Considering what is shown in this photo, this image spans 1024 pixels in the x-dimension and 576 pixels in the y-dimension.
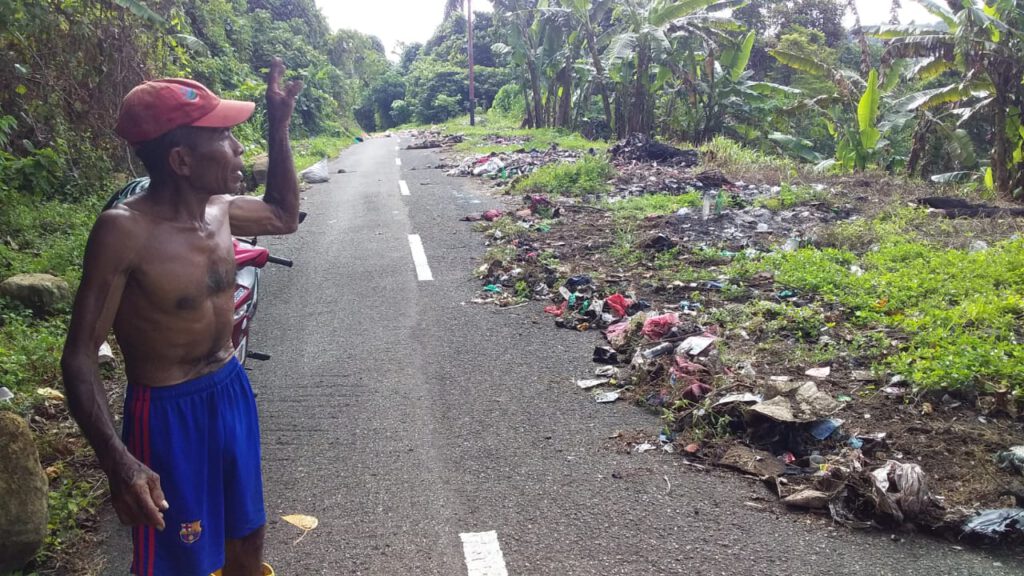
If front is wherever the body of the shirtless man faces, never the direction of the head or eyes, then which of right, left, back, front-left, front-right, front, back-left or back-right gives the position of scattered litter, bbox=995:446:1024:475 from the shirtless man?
front-left

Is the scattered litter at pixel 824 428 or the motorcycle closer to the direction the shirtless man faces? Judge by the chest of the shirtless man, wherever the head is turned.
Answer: the scattered litter

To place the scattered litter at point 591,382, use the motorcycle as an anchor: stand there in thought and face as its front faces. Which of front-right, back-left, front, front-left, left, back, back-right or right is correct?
left

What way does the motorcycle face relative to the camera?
toward the camera

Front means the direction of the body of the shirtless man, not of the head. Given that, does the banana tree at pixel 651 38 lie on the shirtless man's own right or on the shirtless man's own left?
on the shirtless man's own left

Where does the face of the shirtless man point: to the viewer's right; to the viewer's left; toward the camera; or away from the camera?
to the viewer's right

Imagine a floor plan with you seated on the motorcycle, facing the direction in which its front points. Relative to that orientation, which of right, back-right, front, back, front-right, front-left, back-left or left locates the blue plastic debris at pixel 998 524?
front-left

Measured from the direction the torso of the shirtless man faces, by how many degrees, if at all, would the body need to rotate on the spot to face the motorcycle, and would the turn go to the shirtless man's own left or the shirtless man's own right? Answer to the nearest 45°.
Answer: approximately 135° to the shirtless man's own left

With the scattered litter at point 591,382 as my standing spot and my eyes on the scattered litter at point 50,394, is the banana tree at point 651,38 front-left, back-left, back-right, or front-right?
back-right

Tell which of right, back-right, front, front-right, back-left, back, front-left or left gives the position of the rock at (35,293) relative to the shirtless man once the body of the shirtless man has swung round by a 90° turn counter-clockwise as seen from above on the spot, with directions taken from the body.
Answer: front-left

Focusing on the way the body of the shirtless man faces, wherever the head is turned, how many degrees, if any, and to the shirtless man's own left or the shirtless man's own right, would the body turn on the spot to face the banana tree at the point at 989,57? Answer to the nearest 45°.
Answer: approximately 90° to the shirtless man's own left

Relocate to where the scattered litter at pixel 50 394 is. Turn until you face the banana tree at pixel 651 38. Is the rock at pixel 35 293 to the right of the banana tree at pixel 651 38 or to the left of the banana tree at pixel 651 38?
left

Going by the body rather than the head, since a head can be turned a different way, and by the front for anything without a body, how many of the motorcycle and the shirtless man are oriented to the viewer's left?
0

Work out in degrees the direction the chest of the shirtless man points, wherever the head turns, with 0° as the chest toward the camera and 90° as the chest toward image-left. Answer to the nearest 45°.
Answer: approximately 315°

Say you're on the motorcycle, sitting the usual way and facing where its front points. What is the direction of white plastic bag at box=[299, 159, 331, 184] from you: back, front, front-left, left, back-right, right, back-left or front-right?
back
